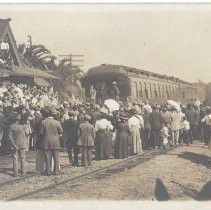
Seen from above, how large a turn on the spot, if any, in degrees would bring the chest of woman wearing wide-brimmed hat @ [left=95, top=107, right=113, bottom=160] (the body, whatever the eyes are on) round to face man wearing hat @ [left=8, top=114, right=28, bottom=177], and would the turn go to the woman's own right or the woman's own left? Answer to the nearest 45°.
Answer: approximately 135° to the woman's own left

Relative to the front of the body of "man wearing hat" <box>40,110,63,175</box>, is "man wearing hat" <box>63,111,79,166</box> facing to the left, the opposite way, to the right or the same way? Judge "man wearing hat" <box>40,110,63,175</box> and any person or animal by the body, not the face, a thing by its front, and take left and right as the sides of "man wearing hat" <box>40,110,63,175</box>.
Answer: the same way

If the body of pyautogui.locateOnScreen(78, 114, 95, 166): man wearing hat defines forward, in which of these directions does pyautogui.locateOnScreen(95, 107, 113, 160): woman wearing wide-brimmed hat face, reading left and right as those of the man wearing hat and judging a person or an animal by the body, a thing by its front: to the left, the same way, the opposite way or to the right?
the same way

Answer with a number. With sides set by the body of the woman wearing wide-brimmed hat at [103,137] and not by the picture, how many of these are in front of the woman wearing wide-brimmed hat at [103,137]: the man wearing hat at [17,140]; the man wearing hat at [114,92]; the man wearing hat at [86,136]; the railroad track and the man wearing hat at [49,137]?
1

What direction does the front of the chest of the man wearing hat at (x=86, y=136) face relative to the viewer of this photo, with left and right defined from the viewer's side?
facing away from the viewer

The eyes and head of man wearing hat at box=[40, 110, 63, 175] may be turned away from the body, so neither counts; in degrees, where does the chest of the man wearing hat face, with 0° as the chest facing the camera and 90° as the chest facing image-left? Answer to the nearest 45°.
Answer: approximately 180°

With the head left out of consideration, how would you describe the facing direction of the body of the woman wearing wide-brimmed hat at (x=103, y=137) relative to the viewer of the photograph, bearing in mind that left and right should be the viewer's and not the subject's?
facing away from the viewer

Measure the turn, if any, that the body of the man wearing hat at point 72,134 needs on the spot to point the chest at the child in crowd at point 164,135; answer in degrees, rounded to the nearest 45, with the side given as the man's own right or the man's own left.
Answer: approximately 45° to the man's own right

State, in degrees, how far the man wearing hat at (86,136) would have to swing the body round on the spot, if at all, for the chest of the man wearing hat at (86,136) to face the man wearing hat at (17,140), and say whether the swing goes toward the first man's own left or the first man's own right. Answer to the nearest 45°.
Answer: approximately 135° to the first man's own left

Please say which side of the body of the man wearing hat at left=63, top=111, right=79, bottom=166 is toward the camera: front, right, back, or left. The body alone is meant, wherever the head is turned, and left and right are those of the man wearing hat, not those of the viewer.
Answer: back

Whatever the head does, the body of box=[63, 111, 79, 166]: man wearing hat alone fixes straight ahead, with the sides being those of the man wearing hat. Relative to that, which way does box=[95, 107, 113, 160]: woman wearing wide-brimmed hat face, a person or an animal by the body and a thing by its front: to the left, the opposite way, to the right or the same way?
the same way

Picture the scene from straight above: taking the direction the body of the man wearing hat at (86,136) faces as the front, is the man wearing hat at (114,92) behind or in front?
in front

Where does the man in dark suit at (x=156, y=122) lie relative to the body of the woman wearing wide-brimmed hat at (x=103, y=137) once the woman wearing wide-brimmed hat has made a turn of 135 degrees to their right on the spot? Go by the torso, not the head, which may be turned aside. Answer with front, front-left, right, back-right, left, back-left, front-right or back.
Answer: left

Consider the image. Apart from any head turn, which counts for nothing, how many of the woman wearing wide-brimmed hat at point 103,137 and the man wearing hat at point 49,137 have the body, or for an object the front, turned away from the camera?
2
